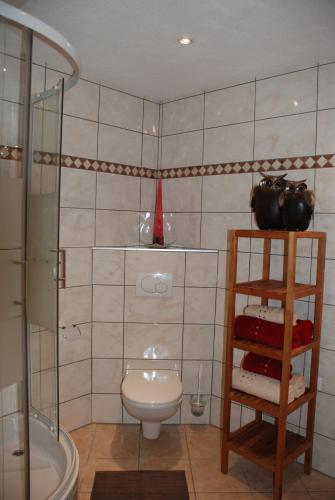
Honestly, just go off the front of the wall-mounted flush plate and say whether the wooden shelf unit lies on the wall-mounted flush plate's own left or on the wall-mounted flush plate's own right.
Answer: on the wall-mounted flush plate's own left

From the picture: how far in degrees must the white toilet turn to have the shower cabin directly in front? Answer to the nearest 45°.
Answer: approximately 45° to its right

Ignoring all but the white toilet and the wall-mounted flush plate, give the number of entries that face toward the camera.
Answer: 2

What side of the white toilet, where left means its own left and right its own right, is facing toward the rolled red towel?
left

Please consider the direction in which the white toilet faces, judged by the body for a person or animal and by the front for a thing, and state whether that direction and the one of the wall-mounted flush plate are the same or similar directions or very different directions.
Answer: same or similar directions

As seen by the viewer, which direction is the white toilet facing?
toward the camera

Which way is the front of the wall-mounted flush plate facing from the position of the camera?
facing the viewer

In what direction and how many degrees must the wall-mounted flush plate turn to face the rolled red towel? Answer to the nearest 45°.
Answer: approximately 45° to its left
